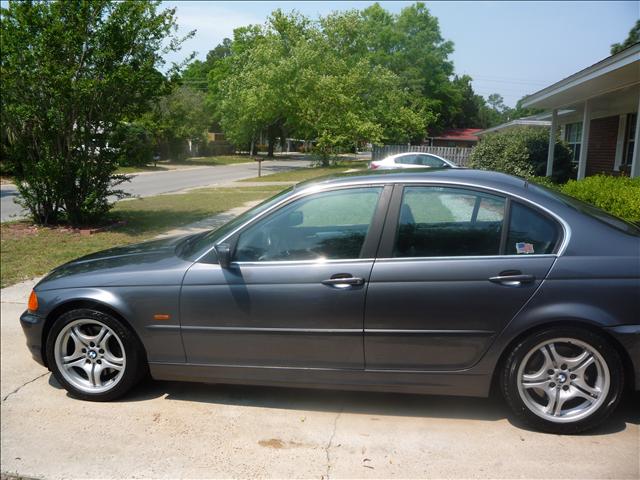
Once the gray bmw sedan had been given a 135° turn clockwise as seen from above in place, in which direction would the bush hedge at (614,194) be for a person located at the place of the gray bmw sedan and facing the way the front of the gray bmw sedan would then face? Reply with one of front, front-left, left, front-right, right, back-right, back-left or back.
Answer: front

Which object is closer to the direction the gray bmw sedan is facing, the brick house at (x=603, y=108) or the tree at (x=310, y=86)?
the tree

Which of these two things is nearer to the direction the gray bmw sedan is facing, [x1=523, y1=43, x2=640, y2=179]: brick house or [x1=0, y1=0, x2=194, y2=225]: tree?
the tree

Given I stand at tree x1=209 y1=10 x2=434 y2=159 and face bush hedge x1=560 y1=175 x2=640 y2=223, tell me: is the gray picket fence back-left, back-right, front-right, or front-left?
front-left

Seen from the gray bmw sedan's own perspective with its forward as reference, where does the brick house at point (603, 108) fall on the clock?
The brick house is roughly at 4 o'clock from the gray bmw sedan.

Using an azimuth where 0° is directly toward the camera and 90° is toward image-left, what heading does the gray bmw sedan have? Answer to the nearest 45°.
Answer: approximately 90°

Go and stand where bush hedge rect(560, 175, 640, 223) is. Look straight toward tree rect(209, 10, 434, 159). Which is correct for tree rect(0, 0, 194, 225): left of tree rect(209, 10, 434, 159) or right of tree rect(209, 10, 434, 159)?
left

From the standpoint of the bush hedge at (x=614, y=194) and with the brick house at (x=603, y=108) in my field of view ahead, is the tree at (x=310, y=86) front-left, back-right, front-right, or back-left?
front-left

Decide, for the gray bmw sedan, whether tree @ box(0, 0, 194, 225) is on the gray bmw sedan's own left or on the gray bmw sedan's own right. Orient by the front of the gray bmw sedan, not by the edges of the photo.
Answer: on the gray bmw sedan's own right

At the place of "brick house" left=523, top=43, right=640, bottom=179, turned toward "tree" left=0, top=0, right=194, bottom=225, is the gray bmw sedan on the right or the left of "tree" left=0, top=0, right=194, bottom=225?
left

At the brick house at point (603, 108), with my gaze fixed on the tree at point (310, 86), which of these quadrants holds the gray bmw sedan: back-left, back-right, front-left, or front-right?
back-left

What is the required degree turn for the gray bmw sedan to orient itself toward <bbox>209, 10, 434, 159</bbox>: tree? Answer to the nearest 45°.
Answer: approximately 90° to its right

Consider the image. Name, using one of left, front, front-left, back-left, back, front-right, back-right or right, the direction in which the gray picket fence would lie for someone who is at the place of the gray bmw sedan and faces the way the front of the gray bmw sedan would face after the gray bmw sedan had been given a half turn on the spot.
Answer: left
